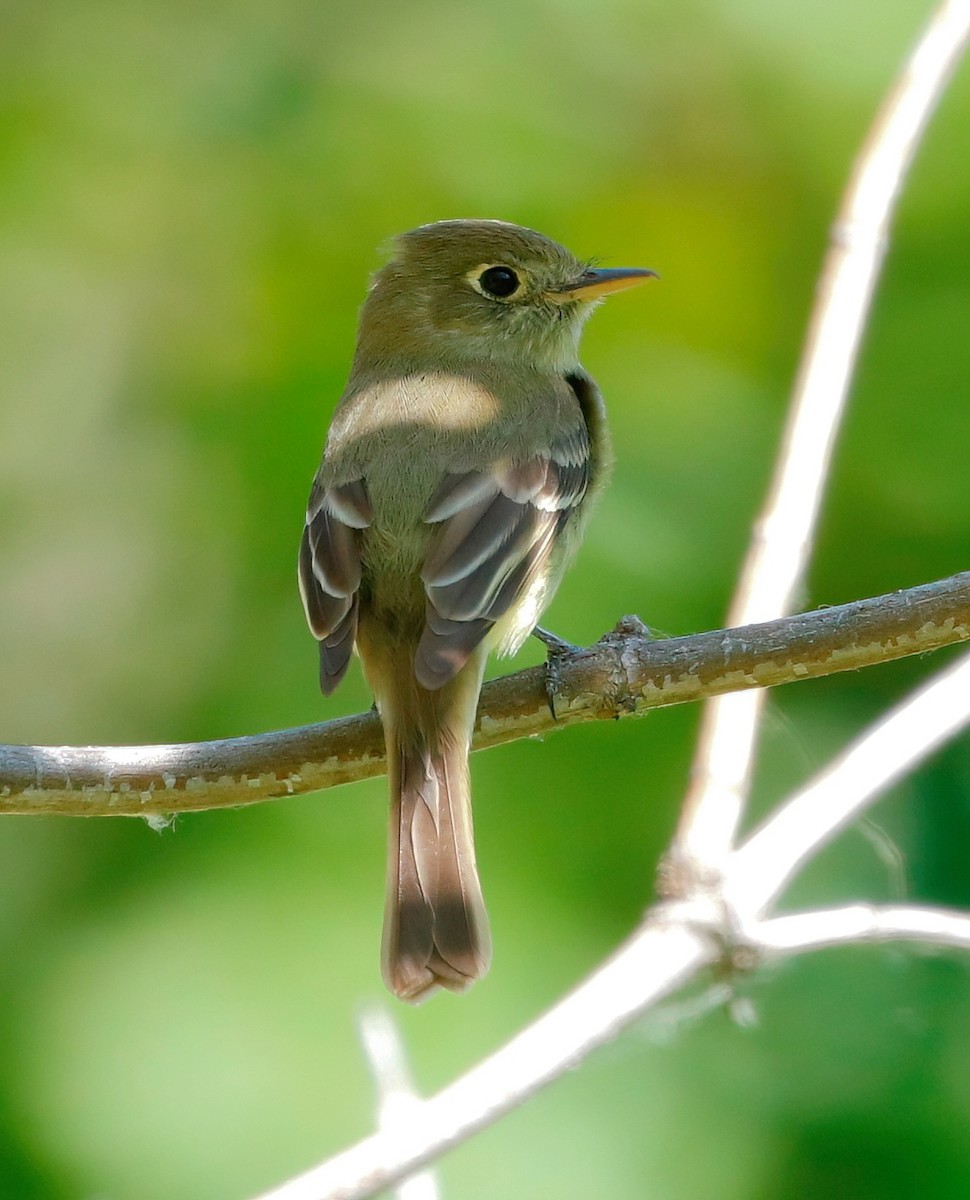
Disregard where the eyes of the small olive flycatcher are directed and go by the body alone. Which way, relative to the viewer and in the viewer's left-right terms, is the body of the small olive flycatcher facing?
facing away from the viewer and to the right of the viewer
